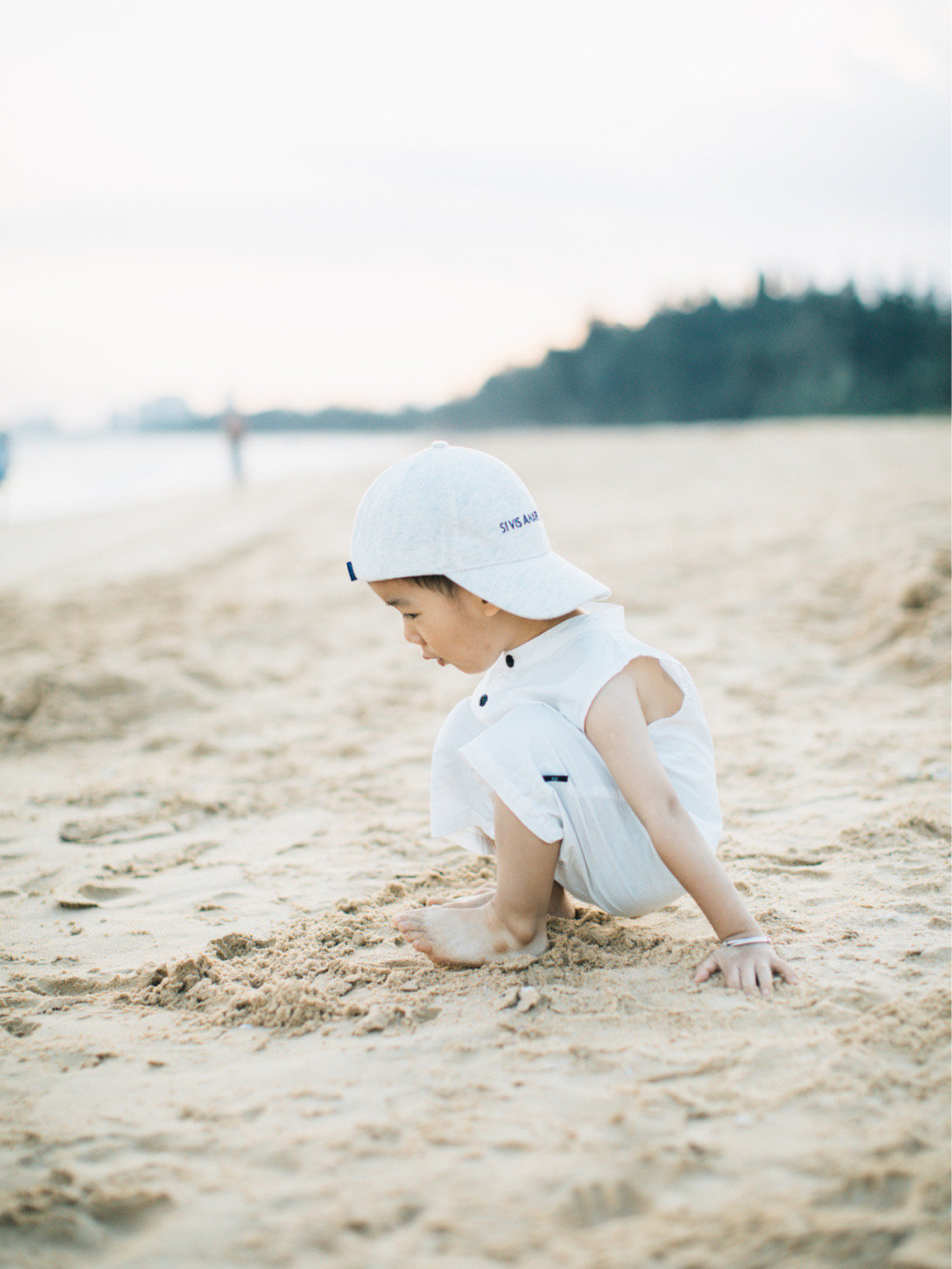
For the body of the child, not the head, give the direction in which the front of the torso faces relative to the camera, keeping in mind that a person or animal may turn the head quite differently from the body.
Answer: to the viewer's left

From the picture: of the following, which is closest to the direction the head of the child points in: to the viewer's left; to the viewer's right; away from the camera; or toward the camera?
to the viewer's left

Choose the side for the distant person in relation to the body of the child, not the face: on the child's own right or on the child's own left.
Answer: on the child's own right
